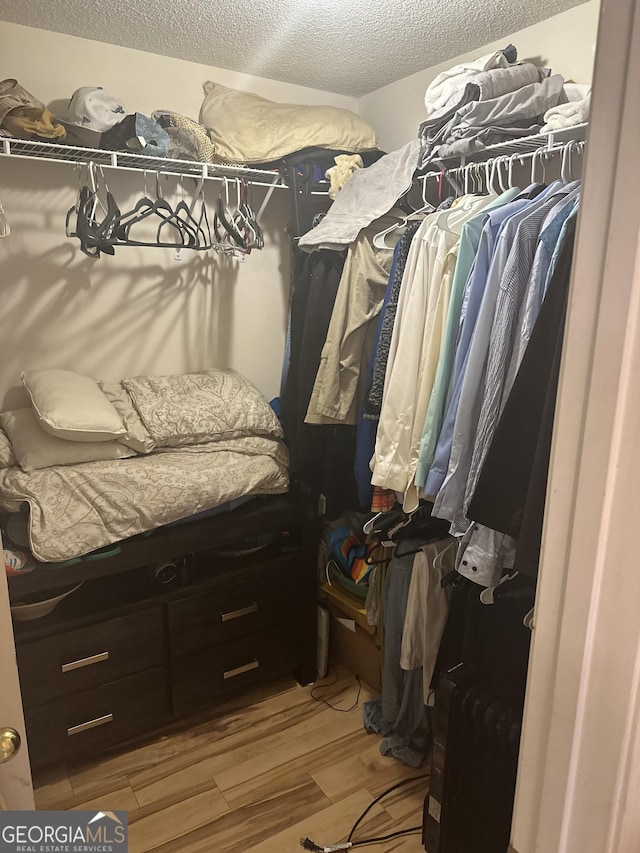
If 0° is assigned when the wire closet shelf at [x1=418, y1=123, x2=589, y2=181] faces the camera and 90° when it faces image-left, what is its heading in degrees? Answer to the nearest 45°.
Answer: approximately 45°

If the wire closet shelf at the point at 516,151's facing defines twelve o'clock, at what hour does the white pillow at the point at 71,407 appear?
The white pillow is roughly at 1 o'clock from the wire closet shelf.

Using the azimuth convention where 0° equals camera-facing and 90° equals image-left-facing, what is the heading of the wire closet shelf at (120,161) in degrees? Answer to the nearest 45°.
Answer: approximately 315°
